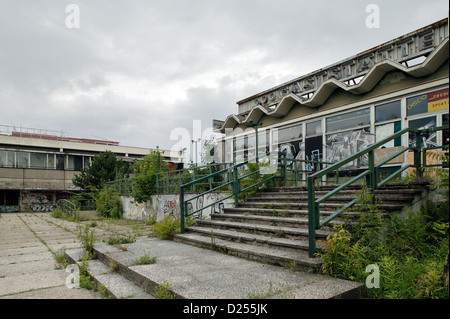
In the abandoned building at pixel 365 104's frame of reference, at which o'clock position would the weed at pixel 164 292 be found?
The weed is roughly at 11 o'clock from the abandoned building.

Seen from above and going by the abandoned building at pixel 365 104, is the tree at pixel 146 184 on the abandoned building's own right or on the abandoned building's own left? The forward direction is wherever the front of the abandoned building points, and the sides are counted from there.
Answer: on the abandoned building's own right

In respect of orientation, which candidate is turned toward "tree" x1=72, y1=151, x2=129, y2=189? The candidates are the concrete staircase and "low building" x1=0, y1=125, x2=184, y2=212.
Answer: the low building

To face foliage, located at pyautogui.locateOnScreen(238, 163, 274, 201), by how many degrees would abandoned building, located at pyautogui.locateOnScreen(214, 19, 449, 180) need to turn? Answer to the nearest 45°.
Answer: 0° — it already faces it

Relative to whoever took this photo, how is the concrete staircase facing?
facing the viewer and to the left of the viewer

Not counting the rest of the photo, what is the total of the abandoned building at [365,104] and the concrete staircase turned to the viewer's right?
0

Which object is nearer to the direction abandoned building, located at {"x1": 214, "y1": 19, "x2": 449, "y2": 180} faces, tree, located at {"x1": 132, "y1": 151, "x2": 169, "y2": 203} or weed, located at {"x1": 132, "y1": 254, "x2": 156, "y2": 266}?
the weed

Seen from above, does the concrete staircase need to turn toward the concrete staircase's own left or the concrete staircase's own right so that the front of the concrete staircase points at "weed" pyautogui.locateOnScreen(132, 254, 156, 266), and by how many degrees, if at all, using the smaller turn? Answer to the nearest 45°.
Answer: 0° — it already faces it

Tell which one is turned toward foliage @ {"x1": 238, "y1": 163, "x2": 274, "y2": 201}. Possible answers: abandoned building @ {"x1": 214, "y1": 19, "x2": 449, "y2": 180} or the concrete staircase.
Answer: the abandoned building

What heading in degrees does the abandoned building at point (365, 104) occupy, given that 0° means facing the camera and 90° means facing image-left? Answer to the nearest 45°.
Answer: approximately 45°
